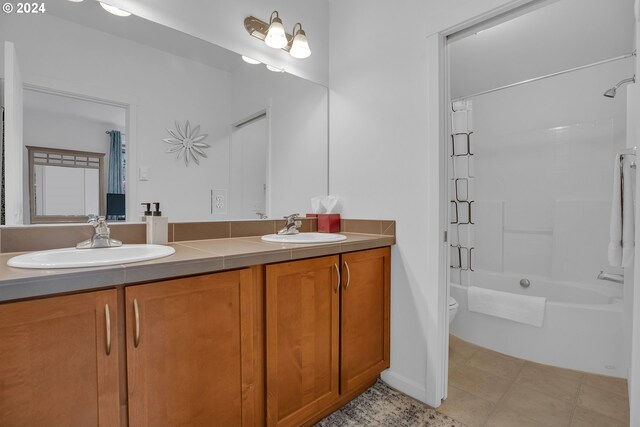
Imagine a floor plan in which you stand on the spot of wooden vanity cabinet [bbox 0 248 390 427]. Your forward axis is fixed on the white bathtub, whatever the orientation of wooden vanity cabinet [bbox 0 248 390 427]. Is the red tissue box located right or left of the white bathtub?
left

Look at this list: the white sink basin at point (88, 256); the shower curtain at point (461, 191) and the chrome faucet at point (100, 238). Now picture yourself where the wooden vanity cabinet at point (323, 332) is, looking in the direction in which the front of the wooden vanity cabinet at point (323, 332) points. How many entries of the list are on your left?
1

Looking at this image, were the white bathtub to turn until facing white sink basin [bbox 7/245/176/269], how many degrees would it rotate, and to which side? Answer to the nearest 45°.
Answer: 0° — it already faces it

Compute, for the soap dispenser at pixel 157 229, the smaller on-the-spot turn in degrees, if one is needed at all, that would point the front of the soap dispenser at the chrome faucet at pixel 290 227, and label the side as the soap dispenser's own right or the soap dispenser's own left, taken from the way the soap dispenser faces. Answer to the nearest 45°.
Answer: approximately 135° to the soap dispenser's own left

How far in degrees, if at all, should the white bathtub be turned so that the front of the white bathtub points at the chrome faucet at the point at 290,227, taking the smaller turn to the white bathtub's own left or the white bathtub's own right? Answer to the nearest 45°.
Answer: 0° — it already faces it

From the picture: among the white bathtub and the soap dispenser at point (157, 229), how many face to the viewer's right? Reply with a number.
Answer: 0

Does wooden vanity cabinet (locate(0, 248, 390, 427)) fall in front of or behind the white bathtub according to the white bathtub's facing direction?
in front

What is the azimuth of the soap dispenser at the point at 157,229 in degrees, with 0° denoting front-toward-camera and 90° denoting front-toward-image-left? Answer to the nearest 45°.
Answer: approximately 45°

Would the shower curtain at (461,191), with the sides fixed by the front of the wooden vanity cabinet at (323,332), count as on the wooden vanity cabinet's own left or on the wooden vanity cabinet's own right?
on the wooden vanity cabinet's own left

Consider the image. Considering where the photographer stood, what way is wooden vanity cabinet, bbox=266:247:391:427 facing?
facing the viewer and to the right of the viewer
